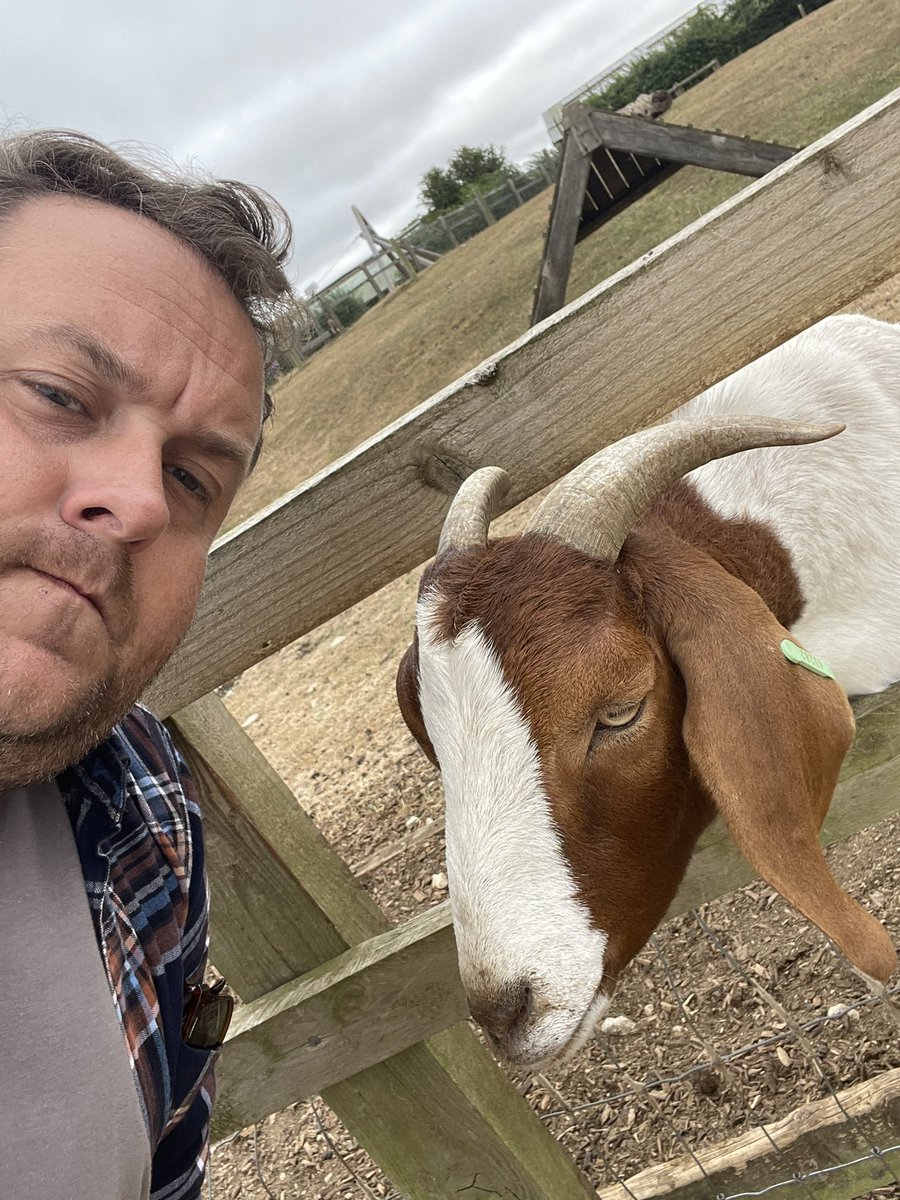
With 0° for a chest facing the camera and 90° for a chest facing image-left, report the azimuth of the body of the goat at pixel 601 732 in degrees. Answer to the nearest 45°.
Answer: approximately 45°
